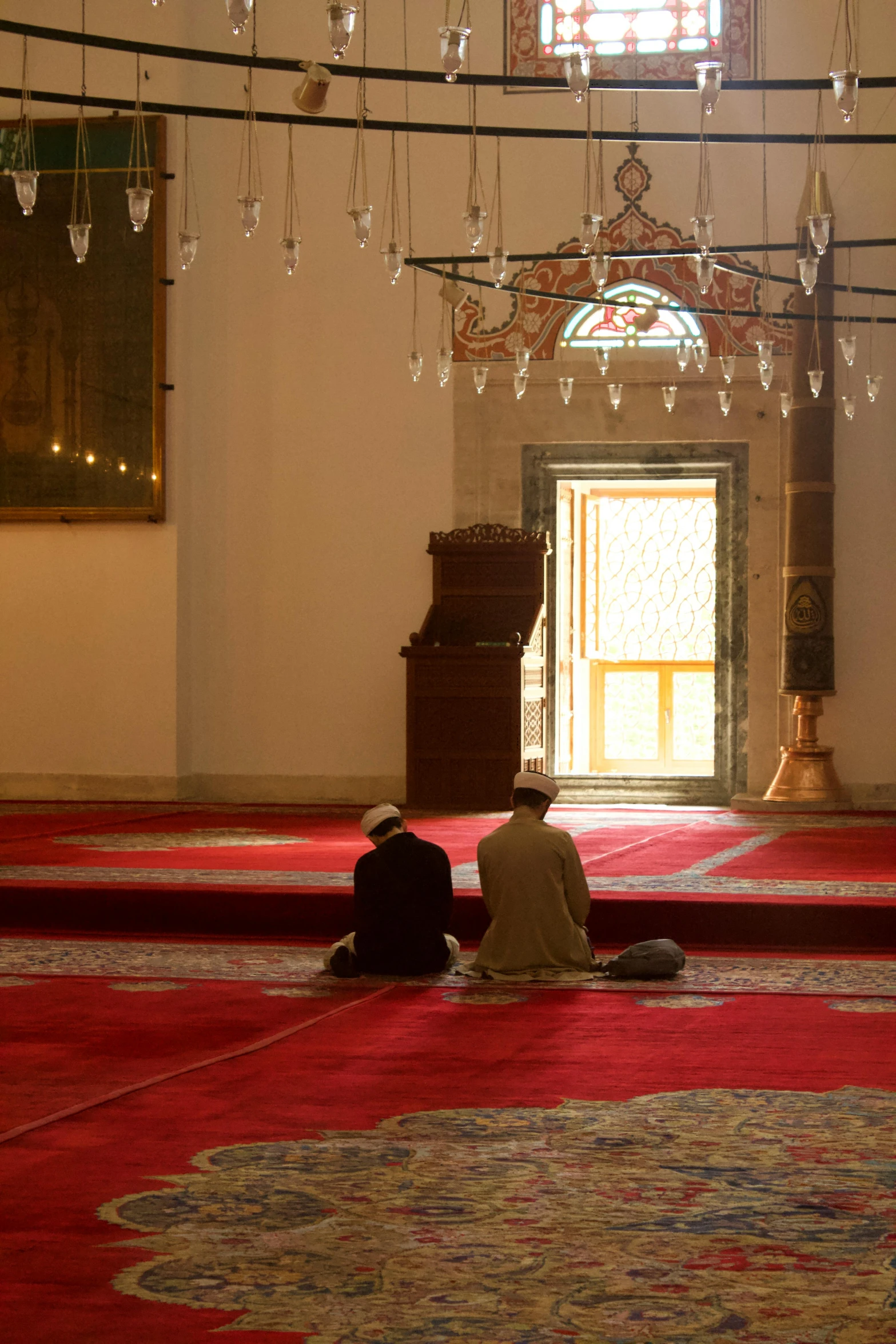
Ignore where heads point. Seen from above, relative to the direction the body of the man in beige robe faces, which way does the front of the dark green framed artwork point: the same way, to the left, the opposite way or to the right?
the opposite way

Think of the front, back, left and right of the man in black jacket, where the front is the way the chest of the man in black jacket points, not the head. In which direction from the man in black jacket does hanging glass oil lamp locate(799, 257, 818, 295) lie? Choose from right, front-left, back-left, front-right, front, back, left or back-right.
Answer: front-right

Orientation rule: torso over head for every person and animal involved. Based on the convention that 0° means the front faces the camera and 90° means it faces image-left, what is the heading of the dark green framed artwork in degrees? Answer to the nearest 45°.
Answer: approximately 0°

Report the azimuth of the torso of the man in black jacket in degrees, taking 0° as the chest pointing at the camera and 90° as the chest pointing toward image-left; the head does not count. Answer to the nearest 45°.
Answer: approximately 180°

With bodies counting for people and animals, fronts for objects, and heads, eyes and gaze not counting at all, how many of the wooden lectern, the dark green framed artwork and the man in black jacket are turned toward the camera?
2

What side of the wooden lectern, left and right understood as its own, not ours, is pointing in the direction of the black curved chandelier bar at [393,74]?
front

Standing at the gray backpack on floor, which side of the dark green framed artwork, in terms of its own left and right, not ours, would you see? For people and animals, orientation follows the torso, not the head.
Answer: front

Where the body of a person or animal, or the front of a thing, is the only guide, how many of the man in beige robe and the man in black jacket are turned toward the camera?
0

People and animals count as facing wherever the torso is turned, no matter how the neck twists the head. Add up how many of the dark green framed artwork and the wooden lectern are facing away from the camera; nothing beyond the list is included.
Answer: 0
